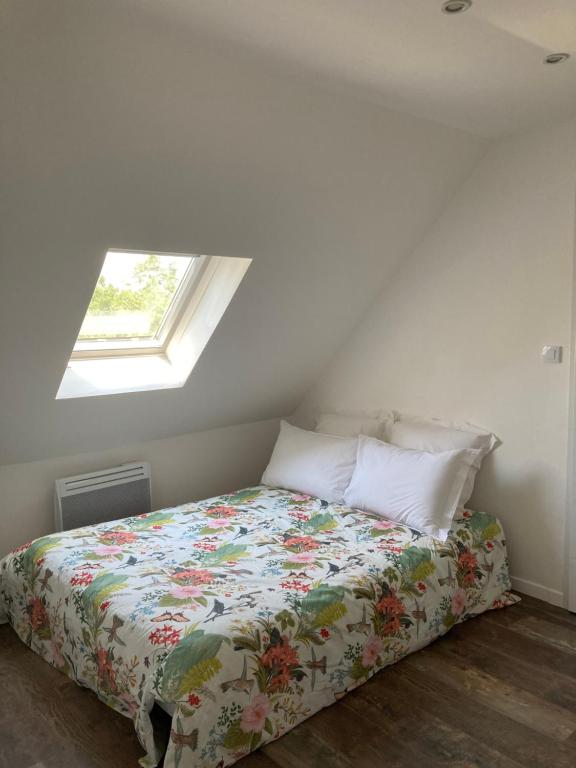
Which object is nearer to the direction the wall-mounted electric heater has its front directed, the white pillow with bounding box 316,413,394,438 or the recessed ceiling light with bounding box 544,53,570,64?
the recessed ceiling light

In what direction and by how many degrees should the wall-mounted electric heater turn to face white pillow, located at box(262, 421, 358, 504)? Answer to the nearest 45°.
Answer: approximately 45° to its left

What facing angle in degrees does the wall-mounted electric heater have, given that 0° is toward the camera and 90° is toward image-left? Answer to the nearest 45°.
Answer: approximately 315°

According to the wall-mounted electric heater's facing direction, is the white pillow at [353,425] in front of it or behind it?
in front

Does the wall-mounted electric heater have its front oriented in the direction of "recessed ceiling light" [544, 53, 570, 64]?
yes

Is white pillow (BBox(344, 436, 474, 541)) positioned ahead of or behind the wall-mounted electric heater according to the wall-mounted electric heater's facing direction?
ahead

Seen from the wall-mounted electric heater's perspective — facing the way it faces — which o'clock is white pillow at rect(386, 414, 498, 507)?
The white pillow is roughly at 11 o'clock from the wall-mounted electric heater.
